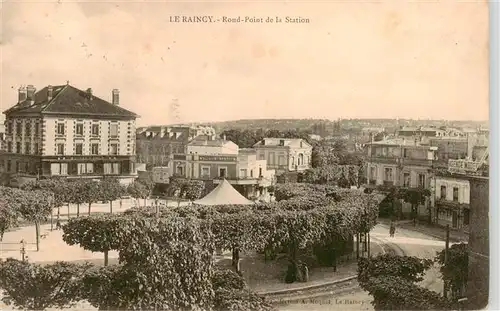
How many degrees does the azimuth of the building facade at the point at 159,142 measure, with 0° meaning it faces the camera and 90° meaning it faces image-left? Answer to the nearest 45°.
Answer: approximately 0°

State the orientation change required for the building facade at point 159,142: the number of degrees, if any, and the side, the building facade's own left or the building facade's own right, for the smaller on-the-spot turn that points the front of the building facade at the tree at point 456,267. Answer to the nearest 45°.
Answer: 0° — it already faces it

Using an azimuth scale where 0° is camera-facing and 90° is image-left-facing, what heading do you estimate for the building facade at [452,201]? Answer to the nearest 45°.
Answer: approximately 45°

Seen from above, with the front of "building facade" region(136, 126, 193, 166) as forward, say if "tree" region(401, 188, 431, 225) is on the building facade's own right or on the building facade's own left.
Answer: on the building facade's own left

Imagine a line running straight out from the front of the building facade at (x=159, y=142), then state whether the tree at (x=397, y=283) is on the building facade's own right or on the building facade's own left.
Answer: on the building facade's own left
